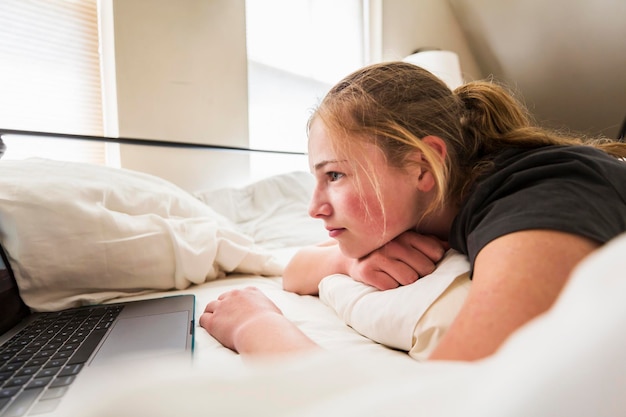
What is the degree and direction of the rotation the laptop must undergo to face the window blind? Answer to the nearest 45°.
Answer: approximately 90° to its left

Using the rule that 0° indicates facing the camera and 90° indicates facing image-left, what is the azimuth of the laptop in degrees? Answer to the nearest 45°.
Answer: approximately 270°

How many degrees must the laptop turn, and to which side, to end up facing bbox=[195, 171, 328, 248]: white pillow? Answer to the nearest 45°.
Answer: approximately 45° to its left
